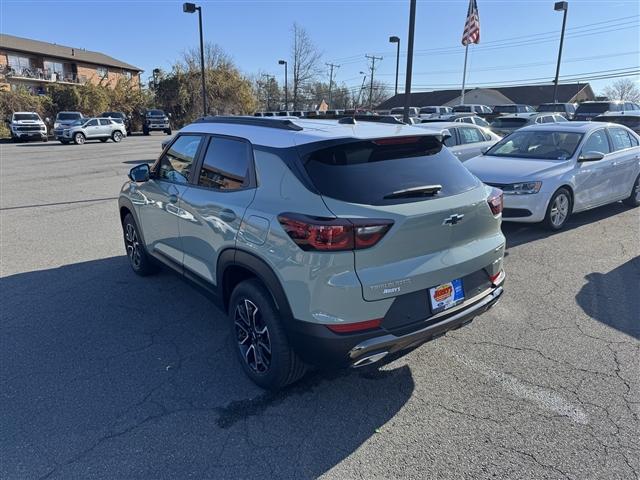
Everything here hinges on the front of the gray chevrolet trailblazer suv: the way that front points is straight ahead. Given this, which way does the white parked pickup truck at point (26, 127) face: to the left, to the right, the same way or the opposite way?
the opposite way

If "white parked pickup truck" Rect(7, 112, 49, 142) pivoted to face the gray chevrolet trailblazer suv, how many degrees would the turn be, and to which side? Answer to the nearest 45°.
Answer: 0° — it already faces it

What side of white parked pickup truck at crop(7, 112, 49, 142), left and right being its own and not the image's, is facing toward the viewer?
front

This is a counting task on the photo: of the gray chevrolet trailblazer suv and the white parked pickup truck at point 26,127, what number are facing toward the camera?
1

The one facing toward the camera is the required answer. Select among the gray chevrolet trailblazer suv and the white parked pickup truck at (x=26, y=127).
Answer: the white parked pickup truck

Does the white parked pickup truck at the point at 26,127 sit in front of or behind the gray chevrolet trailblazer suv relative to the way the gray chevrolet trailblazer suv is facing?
in front

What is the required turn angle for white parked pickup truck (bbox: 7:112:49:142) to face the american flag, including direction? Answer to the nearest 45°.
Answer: approximately 45° to its left

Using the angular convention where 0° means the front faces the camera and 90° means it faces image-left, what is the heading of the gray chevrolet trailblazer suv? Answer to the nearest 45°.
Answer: approximately 135°

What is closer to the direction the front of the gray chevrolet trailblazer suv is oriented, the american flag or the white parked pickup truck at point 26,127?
the white parked pickup truck

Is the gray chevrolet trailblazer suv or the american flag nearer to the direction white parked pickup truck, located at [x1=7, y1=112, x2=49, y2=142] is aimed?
the gray chevrolet trailblazer suv

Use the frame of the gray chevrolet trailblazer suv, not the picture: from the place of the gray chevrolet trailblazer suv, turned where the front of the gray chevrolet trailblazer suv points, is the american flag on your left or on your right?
on your right

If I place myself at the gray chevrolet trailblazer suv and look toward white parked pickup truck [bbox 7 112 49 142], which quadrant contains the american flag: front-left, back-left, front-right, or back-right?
front-right

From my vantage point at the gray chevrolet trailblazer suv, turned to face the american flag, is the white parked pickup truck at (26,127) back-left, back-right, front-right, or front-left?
front-left
